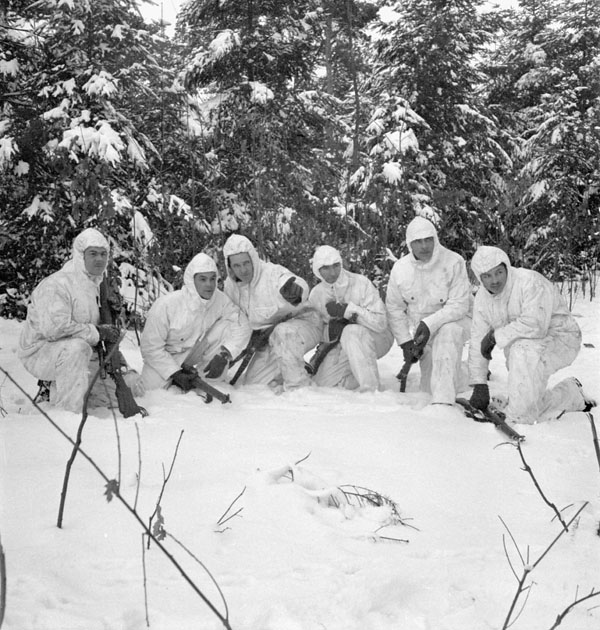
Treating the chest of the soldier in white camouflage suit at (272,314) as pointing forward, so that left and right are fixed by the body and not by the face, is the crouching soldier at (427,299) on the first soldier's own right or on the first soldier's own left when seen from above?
on the first soldier's own left

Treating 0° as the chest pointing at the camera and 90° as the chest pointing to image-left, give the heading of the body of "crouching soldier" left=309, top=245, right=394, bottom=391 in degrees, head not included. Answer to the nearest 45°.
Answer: approximately 45°

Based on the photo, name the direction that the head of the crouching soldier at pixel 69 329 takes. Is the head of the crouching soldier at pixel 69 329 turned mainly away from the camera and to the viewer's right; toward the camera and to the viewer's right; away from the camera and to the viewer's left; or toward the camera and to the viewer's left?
toward the camera and to the viewer's right

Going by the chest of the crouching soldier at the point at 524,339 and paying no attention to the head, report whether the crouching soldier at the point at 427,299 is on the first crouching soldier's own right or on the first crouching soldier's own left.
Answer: on the first crouching soldier's own right

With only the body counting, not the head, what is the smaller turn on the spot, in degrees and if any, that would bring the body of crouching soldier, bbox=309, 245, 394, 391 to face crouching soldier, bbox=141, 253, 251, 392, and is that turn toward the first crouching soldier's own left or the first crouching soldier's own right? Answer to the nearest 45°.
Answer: approximately 45° to the first crouching soldier's own right
